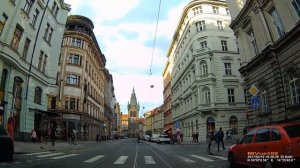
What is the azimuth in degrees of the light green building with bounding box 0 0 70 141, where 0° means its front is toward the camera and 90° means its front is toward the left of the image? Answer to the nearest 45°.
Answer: approximately 315°

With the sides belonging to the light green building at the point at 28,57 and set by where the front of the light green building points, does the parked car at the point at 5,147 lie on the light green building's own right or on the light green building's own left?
on the light green building's own right

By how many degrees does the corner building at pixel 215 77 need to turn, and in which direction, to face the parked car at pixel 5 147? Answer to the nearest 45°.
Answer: approximately 45° to its left

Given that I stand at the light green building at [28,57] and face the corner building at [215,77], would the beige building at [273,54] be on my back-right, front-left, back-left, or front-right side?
front-right

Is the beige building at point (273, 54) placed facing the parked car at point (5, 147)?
yes

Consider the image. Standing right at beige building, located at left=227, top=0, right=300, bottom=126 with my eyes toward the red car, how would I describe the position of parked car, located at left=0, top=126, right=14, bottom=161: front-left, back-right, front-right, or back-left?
front-right

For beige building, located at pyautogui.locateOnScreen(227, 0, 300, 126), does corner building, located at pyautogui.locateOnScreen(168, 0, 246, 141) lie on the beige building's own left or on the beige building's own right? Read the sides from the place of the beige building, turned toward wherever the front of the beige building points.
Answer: on the beige building's own right

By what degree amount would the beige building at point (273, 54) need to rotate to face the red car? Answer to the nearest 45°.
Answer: approximately 45° to its left

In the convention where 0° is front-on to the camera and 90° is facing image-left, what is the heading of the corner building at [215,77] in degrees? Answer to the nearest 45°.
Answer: approximately 45°

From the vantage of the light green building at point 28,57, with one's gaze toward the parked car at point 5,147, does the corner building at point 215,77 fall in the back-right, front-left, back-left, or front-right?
back-left

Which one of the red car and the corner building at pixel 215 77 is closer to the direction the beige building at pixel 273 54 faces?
the red car

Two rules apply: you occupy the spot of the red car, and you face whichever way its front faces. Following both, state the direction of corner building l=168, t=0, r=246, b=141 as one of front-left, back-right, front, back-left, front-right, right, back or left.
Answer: front-right

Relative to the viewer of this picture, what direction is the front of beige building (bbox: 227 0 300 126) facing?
facing the viewer and to the left of the viewer
